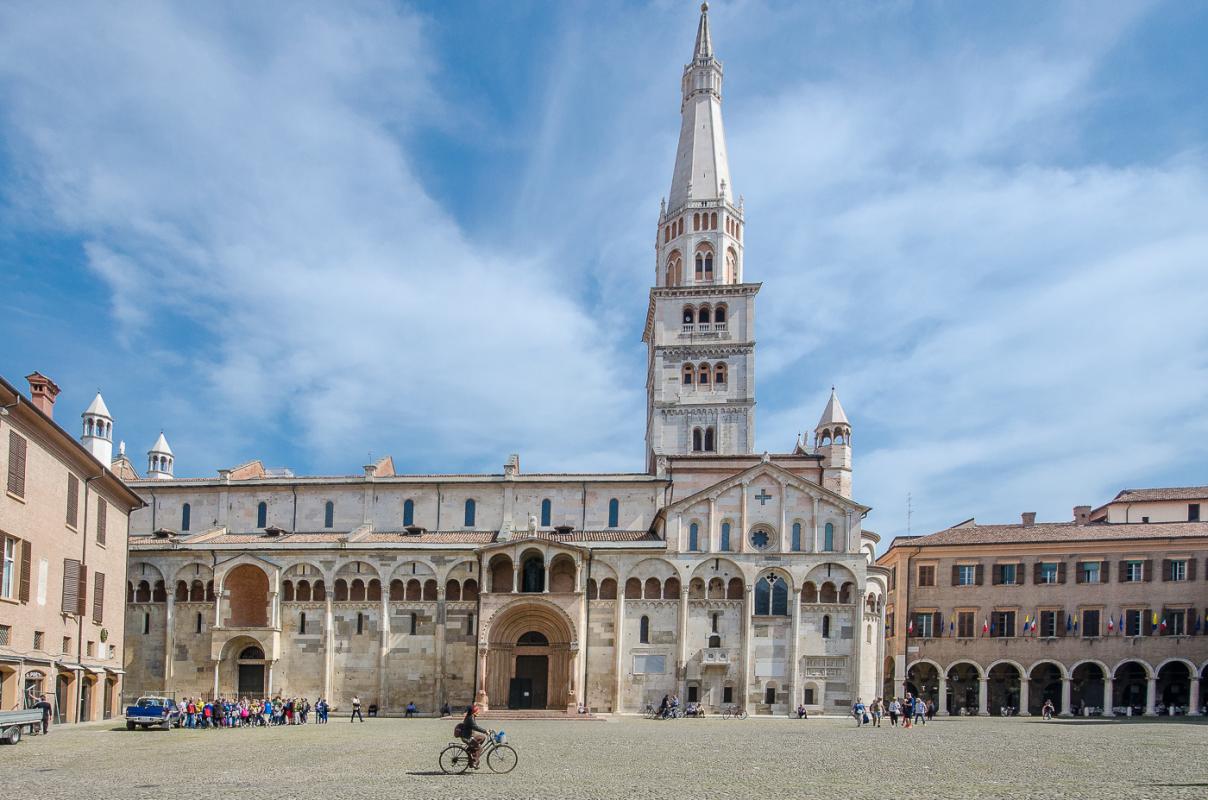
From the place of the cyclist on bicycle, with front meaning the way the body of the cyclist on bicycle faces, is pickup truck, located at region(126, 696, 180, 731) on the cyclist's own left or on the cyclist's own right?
on the cyclist's own left

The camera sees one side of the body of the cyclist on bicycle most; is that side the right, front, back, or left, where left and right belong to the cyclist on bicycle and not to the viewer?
right

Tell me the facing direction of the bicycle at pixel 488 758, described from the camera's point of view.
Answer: facing to the right of the viewer

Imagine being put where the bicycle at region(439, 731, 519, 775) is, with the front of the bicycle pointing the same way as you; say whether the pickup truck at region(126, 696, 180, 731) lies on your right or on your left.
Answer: on your left
